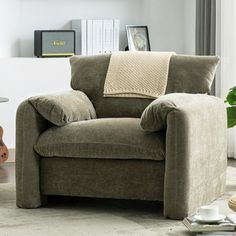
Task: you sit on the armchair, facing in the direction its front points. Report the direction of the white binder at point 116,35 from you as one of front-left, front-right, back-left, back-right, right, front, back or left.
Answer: back-right

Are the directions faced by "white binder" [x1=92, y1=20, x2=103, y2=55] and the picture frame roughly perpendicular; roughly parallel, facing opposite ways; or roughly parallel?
roughly parallel

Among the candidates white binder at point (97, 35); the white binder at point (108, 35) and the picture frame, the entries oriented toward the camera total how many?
3

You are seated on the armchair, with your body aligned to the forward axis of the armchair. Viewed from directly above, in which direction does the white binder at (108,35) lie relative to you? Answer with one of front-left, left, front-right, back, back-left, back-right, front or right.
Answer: back-right

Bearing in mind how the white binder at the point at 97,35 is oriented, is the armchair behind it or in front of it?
in front

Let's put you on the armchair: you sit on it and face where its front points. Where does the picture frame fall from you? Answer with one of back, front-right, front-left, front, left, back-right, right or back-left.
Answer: back-right

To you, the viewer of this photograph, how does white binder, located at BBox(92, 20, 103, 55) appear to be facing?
facing the viewer

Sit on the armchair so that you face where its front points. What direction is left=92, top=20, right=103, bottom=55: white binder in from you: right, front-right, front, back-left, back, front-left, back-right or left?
back-right

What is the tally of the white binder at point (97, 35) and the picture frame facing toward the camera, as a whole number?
2
